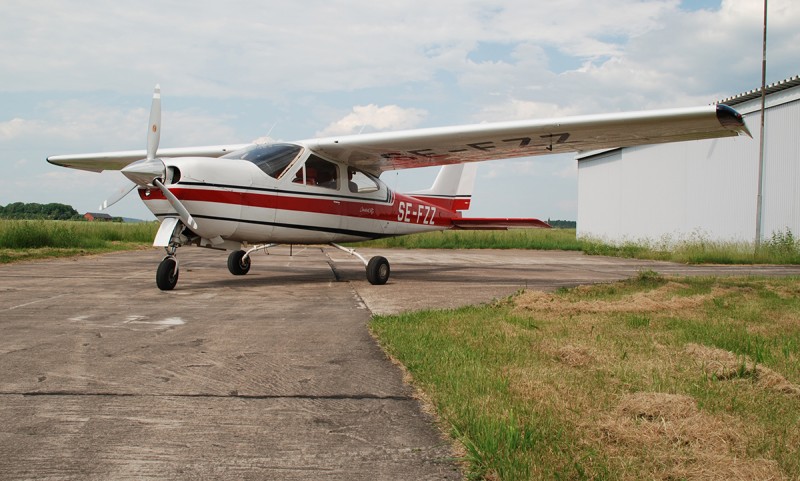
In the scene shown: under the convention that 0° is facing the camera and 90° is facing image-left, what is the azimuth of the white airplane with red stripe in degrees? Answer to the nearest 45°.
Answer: approximately 45°

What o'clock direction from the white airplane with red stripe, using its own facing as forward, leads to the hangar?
The hangar is roughly at 6 o'clock from the white airplane with red stripe.
